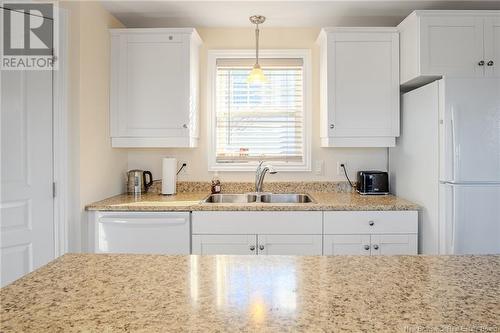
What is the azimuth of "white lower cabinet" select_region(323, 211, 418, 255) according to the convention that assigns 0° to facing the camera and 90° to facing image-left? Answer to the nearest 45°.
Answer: approximately 0°

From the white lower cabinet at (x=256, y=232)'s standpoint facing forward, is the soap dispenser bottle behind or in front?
behind

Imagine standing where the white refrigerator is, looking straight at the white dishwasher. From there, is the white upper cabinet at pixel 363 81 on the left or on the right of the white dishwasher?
right

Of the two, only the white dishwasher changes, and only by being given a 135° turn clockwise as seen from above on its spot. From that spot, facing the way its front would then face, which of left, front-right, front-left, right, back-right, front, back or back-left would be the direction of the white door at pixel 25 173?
front-left

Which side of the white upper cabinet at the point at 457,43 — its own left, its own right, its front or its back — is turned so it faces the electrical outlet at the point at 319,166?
right

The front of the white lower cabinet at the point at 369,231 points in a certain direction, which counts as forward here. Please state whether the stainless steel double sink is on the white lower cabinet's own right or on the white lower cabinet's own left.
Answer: on the white lower cabinet's own right

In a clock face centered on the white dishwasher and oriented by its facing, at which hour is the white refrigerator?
The white refrigerator is roughly at 10 o'clock from the white dishwasher.

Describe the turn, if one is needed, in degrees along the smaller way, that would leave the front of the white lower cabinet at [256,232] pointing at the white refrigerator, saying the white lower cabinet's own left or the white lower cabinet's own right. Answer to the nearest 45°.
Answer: approximately 90° to the white lower cabinet's own left
